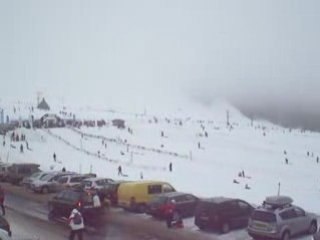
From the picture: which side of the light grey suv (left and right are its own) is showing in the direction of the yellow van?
left

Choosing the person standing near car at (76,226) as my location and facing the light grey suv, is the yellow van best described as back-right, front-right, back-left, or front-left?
front-left

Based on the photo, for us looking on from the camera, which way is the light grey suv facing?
facing away from the viewer and to the right of the viewer

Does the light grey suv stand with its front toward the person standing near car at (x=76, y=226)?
no

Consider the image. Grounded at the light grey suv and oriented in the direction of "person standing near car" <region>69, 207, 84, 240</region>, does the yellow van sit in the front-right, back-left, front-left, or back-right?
front-right

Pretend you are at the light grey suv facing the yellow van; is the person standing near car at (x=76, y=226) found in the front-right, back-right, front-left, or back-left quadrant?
front-left
